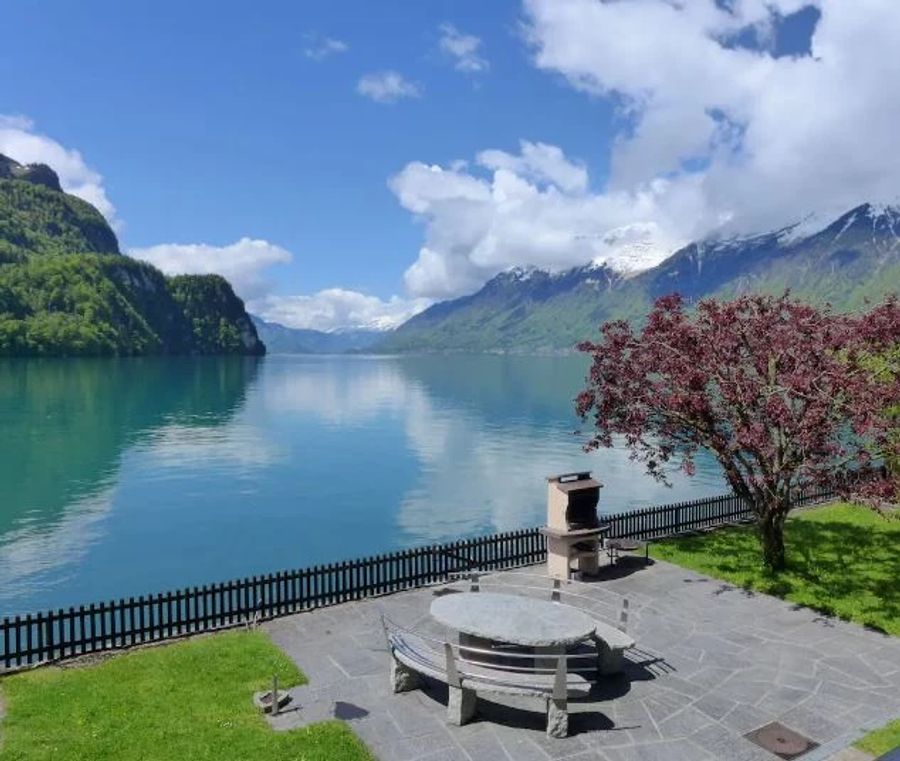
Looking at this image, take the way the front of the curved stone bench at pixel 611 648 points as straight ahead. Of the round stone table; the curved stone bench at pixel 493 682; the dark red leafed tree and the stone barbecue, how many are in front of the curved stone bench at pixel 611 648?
2

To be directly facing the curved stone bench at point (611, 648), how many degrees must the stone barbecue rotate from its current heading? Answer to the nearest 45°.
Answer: approximately 45° to its right

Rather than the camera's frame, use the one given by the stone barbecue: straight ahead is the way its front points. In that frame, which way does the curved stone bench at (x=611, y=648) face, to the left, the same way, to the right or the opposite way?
to the right

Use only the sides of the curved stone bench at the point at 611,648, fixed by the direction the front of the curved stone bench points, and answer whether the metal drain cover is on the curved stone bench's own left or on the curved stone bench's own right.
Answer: on the curved stone bench's own left

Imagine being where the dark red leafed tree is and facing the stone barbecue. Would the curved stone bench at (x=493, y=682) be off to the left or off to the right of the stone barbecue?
left

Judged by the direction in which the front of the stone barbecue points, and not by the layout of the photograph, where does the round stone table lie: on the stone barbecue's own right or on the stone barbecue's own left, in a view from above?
on the stone barbecue's own right

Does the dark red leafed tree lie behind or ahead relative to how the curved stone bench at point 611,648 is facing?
behind

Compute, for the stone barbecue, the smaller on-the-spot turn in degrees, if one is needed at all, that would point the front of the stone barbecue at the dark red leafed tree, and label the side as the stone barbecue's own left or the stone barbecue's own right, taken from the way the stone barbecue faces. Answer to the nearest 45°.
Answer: approximately 45° to the stone barbecue's own left

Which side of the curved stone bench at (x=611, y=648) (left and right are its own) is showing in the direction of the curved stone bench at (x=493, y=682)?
front

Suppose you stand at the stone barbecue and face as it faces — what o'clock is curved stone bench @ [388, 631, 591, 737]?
The curved stone bench is roughly at 2 o'clock from the stone barbecue.
